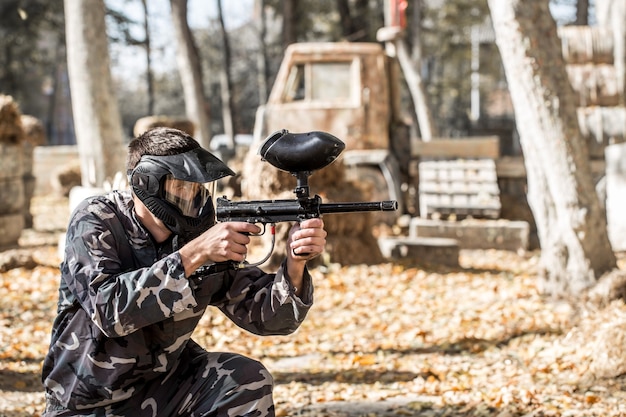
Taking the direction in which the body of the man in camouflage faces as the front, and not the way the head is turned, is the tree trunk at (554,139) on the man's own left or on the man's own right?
on the man's own left

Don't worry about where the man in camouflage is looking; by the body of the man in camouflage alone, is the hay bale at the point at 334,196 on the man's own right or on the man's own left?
on the man's own left

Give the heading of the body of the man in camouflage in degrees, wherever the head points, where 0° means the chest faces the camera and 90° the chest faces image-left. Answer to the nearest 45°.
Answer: approximately 270°

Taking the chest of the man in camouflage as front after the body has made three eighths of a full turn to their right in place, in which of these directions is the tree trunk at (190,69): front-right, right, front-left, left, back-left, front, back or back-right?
back-right

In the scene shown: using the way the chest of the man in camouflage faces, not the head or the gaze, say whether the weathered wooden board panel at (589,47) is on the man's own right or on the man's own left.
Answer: on the man's own left

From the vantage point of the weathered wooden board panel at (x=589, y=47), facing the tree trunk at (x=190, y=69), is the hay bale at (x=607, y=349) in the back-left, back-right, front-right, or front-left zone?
back-left

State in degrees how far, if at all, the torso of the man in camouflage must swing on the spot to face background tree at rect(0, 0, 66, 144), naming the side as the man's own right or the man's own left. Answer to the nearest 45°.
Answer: approximately 90° to the man's own left

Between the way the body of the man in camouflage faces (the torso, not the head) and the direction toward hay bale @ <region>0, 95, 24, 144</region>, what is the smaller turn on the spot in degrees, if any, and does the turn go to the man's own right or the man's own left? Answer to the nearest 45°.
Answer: approximately 90° to the man's own left

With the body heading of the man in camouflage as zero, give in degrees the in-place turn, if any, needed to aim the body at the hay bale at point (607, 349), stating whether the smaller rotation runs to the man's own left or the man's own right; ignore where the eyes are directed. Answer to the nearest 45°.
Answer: approximately 45° to the man's own left

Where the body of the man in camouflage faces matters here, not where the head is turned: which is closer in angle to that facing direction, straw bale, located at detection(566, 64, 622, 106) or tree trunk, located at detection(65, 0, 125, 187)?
the straw bale

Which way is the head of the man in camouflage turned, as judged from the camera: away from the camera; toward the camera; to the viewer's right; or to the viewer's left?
to the viewer's right

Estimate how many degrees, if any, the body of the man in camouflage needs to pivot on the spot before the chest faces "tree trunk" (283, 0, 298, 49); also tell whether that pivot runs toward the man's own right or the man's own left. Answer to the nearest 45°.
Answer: approximately 90° to the man's own left

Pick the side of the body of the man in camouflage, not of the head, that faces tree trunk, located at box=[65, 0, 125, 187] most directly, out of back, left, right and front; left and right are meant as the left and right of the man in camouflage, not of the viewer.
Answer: left

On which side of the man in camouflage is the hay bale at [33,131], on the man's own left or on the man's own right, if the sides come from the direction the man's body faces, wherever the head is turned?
on the man's own left
